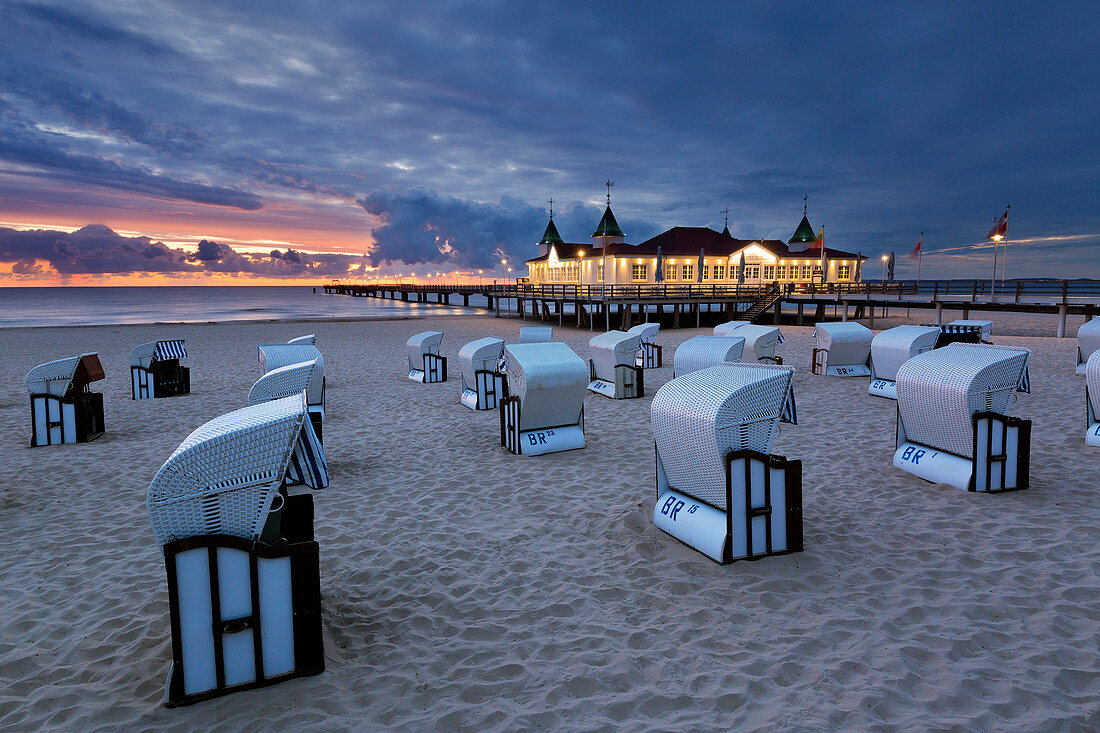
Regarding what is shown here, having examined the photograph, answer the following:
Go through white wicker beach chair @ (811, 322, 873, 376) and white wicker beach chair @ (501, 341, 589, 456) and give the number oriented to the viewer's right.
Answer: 0

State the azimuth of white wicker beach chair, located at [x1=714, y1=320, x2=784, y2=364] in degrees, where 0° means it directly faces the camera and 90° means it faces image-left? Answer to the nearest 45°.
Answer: approximately 225°

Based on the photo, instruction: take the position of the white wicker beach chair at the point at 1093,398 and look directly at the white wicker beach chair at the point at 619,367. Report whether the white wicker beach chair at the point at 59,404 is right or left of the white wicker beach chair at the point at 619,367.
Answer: left

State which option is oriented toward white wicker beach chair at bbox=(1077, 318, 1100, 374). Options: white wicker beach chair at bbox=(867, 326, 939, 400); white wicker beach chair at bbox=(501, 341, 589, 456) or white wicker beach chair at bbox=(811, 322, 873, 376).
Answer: white wicker beach chair at bbox=(867, 326, 939, 400)

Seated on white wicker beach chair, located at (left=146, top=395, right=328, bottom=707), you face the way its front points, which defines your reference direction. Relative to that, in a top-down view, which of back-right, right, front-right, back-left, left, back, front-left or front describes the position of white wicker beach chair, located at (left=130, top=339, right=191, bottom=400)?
left

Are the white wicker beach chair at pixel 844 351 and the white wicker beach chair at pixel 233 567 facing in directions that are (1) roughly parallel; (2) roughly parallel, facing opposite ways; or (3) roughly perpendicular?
roughly perpendicular

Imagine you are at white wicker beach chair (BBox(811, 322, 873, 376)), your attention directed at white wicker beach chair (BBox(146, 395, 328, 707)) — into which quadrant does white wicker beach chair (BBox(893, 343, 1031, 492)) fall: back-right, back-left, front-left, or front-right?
front-left

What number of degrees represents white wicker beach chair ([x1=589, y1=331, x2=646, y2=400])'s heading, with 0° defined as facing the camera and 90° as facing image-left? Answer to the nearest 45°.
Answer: approximately 225°

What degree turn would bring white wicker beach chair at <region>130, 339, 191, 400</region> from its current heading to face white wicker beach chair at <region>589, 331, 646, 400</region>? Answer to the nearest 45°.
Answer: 0° — it already faces it

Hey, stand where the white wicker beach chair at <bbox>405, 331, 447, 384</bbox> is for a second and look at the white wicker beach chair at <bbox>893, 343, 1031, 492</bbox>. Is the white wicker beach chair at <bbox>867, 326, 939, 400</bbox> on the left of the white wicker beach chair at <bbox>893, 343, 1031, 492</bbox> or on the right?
left
